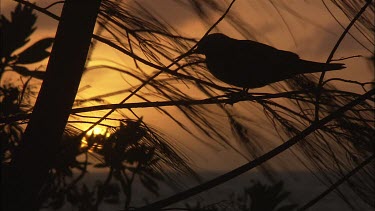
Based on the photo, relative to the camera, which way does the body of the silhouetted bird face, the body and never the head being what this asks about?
to the viewer's left

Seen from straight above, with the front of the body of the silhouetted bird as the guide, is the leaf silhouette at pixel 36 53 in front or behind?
in front

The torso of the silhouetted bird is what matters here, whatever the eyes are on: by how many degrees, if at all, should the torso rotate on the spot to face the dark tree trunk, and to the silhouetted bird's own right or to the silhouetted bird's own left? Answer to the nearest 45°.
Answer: approximately 45° to the silhouetted bird's own left
